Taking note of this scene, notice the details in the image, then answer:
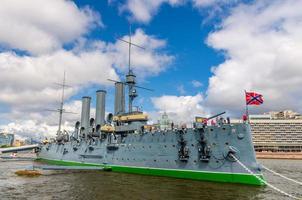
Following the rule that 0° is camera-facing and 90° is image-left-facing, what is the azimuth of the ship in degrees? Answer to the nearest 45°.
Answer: approximately 315°
